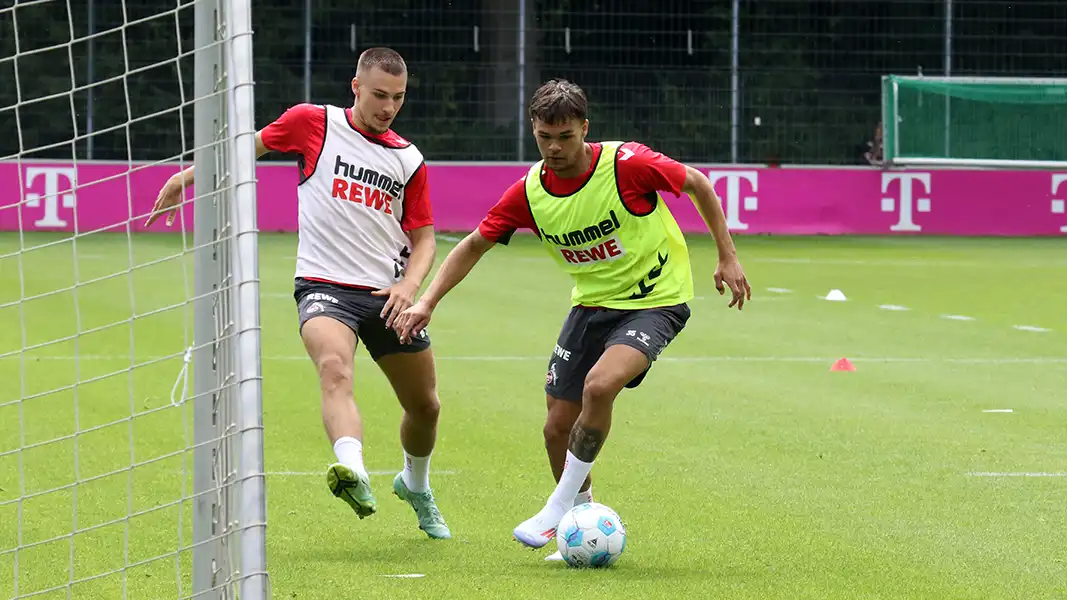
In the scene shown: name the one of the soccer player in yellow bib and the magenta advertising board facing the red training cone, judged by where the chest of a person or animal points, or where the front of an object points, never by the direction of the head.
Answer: the magenta advertising board

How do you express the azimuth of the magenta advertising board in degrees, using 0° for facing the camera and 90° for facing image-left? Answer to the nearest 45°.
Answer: approximately 0°

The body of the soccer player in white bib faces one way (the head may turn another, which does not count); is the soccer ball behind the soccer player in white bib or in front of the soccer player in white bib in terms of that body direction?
in front

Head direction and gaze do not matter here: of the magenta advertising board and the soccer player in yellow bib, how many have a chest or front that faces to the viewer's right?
0

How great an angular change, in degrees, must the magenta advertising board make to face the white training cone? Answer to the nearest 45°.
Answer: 0° — it already faces it

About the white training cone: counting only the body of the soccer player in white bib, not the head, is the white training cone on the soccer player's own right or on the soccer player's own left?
on the soccer player's own left

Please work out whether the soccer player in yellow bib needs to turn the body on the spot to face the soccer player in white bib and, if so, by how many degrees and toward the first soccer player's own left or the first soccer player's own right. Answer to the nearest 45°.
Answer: approximately 45° to the first soccer player's own right

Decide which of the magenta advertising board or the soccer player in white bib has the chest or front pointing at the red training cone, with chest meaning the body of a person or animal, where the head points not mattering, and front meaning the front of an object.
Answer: the magenta advertising board

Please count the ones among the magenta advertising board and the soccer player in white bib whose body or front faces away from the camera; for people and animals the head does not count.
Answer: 0

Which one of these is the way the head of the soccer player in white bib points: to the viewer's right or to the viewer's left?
to the viewer's right

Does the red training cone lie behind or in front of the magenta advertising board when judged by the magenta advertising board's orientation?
in front
